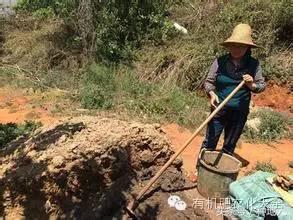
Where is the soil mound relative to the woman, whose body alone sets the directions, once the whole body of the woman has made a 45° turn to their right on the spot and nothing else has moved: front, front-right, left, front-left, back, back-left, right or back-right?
front

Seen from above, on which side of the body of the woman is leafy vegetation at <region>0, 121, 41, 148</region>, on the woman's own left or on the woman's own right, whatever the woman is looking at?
on the woman's own right

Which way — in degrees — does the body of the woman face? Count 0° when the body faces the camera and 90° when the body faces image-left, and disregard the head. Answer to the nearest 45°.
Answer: approximately 0°

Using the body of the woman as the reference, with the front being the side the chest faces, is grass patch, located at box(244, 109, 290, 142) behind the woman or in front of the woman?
behind

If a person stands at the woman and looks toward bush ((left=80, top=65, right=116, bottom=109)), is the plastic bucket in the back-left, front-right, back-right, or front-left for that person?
back-left

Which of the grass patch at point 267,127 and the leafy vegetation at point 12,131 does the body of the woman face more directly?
the leafy vegetation

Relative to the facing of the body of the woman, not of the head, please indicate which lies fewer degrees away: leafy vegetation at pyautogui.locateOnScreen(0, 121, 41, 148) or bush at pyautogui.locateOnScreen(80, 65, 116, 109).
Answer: the leafy vegetation
